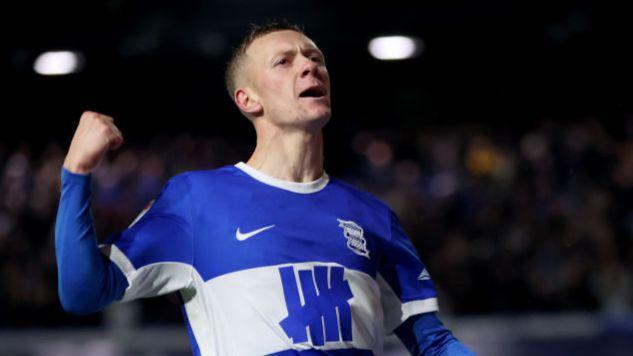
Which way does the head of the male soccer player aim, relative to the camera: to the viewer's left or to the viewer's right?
to the viewer's right

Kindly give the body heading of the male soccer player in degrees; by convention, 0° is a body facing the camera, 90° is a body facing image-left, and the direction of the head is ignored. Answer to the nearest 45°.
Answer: approximately 315°

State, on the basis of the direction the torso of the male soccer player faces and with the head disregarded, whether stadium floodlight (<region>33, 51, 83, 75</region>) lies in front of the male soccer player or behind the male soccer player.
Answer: behind
